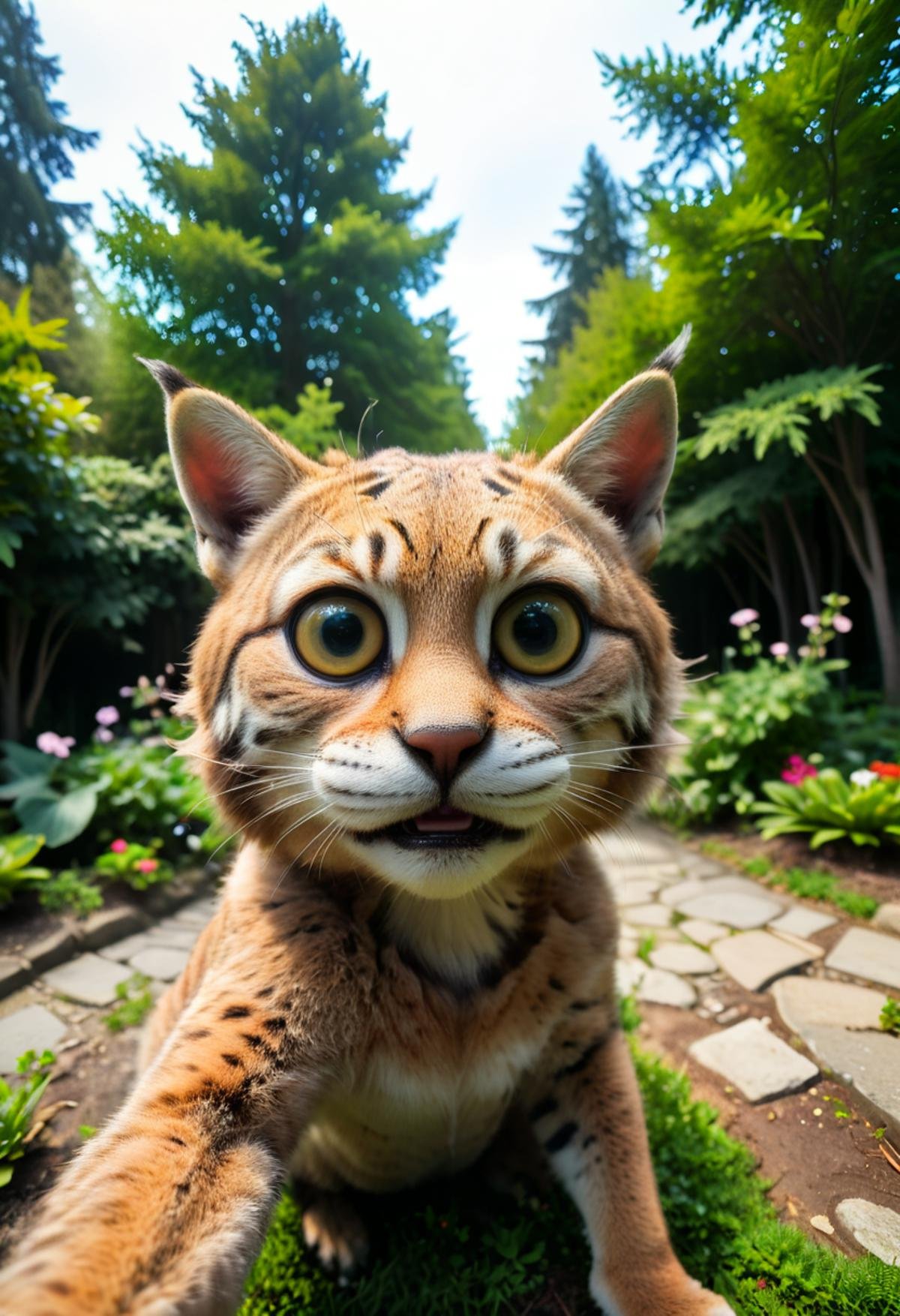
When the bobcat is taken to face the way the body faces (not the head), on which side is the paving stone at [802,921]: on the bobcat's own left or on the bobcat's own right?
on the bobcat's own left

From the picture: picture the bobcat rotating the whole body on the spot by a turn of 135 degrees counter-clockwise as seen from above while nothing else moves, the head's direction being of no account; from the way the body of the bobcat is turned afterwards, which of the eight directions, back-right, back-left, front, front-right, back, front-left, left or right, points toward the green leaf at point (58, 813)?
left

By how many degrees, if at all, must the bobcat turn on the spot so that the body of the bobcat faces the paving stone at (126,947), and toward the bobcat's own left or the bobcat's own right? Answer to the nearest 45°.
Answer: approximately 135° to the bobcat's own right

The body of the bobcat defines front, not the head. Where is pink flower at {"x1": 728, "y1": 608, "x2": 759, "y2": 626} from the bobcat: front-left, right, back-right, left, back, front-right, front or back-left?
back-left

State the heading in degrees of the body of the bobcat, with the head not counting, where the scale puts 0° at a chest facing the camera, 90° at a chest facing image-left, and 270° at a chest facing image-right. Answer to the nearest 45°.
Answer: approximately 0°

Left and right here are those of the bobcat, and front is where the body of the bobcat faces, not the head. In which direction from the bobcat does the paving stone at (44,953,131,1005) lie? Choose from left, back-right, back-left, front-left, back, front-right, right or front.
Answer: back-right

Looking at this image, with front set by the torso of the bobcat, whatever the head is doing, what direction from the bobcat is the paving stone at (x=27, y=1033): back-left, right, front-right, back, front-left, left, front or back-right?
back-right

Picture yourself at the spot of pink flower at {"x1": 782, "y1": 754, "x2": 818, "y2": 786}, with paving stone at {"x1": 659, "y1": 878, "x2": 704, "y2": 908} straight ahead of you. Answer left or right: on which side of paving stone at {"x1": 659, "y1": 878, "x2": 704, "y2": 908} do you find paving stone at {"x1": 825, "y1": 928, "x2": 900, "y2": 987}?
left

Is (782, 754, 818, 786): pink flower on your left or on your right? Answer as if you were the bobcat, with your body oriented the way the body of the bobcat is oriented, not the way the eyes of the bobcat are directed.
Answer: on your left

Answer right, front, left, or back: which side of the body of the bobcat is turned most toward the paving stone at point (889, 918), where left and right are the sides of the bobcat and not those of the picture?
left
